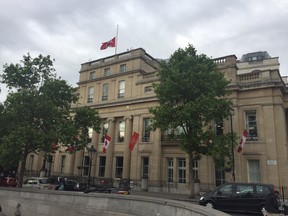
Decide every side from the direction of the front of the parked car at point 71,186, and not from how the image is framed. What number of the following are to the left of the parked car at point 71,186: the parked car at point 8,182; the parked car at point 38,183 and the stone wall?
1

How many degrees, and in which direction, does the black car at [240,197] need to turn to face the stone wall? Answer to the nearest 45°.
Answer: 0° — it already faces it

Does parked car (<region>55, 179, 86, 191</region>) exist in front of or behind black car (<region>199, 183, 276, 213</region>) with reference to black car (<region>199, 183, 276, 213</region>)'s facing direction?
in front

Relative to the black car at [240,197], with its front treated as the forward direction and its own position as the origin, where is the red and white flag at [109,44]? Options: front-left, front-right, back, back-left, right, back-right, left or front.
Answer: front-right

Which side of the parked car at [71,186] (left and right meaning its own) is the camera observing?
left

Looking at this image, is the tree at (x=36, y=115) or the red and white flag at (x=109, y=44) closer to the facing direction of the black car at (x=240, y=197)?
the tree

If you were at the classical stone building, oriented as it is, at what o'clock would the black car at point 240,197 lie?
The black car is roughly at 10 o'clock from the classical stone building.

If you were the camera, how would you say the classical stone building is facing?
facing the viewer and to the left of the viewer

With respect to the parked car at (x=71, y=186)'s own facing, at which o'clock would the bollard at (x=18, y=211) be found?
The bollard is roughly at 10 o'clock from the parked car.

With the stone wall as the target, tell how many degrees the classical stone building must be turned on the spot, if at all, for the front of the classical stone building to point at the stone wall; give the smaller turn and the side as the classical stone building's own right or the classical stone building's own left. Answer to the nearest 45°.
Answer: approximately 45° to the classical stone building's own left

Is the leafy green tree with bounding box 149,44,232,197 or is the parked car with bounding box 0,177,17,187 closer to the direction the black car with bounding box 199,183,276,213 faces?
the parked car

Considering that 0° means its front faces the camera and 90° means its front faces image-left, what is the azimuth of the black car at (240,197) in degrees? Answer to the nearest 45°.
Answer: approximately 90°
